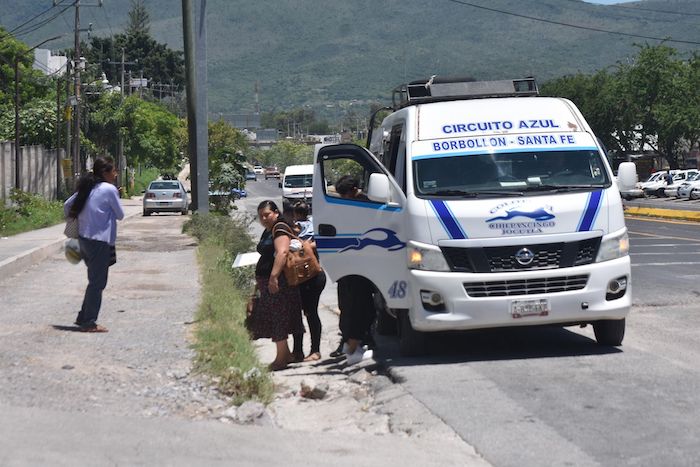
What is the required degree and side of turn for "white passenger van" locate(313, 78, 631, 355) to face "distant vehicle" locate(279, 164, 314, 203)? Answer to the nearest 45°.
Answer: approximately 180°

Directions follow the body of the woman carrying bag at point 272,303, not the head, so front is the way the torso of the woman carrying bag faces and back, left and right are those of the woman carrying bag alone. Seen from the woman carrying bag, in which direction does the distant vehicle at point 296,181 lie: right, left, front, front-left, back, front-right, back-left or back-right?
back-right

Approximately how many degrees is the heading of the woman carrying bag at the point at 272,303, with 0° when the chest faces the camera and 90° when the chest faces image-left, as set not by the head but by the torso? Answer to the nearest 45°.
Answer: approximately 45°

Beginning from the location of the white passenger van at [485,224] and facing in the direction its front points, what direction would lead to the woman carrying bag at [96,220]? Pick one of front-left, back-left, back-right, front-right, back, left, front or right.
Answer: right

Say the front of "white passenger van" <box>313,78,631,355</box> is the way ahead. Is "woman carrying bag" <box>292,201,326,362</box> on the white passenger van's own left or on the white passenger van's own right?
on the white passenger van's own right

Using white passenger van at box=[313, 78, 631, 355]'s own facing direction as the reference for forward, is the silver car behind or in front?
behind

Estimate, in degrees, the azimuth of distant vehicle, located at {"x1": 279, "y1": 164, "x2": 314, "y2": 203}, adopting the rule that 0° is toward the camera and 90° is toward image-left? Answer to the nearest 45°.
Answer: approximately 0°

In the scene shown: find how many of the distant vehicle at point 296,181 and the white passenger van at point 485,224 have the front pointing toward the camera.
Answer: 2

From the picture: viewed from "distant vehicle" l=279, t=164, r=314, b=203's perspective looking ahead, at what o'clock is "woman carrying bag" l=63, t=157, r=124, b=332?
The woman carrying bag is roughly at 12 o'clock from the distant vehicle.

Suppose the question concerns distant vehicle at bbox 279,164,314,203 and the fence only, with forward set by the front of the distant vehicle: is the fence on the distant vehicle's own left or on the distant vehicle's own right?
on the distant vehicle's own right

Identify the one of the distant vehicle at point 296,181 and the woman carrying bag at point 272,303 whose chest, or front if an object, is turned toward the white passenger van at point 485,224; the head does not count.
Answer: the distant vehicle

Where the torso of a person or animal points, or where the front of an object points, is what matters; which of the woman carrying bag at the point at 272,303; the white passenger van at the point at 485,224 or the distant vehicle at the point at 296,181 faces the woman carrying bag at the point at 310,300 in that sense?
the distant vehicle
